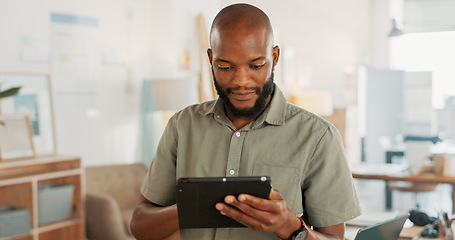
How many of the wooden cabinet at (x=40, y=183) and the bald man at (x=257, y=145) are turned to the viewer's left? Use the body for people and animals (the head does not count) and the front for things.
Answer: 0

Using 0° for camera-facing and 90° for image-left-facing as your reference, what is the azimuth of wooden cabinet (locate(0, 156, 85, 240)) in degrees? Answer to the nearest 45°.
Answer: approximately 315°

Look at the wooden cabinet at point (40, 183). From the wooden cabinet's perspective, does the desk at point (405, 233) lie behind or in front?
in front

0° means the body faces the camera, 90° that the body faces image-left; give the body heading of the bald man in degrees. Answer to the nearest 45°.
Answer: approximately 0°

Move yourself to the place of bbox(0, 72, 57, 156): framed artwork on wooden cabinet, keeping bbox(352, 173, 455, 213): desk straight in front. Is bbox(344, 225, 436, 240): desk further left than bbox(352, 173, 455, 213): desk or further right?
right

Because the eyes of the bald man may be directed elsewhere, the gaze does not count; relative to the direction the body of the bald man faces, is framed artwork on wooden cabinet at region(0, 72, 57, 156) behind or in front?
behind
